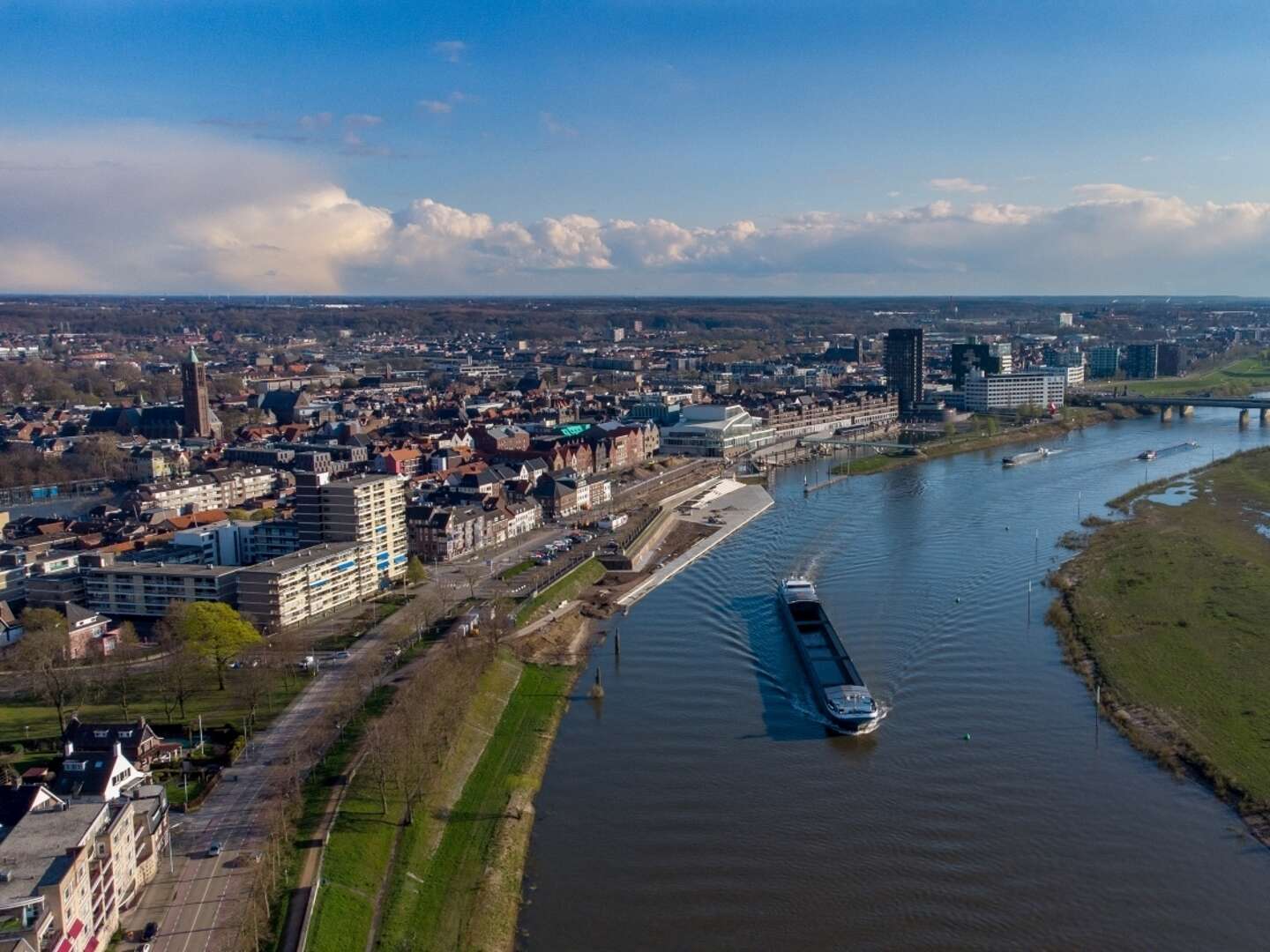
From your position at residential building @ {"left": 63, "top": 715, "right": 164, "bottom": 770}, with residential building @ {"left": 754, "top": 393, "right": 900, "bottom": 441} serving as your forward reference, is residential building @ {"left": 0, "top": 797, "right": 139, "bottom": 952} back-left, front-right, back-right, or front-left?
back-right

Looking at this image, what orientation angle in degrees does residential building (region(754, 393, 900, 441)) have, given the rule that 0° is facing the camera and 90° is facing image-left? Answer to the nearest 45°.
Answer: approximately 315°

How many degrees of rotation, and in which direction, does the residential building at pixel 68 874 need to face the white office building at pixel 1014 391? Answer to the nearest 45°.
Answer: approximately 90° to its left

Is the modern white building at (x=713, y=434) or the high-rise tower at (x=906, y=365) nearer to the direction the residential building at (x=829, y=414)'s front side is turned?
the modern white building

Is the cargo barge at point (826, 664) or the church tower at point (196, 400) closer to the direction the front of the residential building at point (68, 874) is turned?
the cargo barge

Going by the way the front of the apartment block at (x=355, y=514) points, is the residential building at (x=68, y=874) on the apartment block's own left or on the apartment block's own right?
on the apartment block's own right

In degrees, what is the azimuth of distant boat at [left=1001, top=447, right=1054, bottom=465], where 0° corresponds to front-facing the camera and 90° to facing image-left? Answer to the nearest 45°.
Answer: approximately 45°

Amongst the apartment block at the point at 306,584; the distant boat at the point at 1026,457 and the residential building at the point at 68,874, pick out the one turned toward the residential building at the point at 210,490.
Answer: the distant boat

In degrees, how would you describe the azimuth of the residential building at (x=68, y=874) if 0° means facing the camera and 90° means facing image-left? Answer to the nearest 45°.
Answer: approximately 315°

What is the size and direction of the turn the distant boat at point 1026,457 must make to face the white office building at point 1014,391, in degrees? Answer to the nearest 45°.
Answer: approximately 135° to its right

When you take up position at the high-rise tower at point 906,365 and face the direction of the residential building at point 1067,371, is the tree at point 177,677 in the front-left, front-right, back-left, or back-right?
back-right
